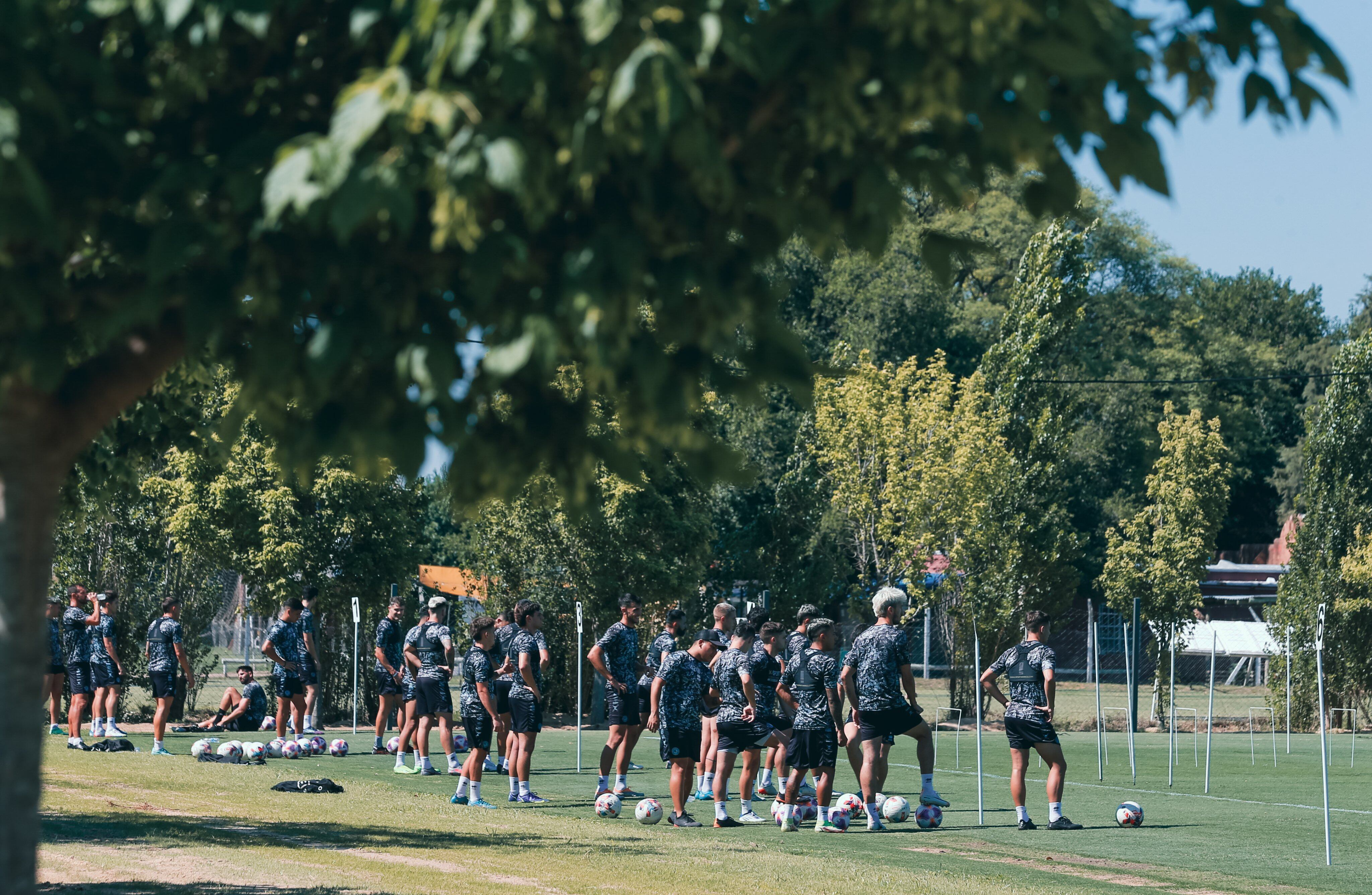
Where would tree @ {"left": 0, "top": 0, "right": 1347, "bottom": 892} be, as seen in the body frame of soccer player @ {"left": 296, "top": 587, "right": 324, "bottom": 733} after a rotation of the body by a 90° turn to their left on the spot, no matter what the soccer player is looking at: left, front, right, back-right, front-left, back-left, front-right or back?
back

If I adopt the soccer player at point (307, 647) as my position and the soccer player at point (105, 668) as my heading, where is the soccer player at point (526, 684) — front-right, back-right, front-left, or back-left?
back-left

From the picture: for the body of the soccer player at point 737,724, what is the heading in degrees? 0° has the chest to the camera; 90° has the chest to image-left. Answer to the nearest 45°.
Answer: approximately 225°

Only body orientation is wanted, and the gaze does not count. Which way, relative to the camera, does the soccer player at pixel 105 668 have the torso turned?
to the viewer's right

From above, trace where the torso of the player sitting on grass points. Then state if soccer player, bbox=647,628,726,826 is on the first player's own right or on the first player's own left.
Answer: on the first player's own left

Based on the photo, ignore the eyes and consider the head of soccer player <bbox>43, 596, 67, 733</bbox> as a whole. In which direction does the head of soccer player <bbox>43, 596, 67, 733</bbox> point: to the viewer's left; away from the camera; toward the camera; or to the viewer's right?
to the viewer's right

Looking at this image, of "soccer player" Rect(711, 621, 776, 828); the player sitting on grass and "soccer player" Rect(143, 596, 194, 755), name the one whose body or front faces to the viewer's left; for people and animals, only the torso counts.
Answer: the player sitting on grass
